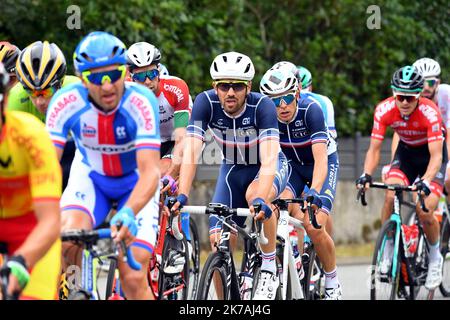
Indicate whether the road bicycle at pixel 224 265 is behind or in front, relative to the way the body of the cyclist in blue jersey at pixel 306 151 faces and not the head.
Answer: in front

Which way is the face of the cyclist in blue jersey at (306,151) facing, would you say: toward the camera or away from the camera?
toward the camera

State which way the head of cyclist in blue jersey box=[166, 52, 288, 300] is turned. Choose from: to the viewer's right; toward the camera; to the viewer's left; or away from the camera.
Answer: toward the camera

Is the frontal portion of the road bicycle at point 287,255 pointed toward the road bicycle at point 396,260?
no

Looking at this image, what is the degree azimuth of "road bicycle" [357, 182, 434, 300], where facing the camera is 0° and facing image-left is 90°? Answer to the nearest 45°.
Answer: approximately 45°

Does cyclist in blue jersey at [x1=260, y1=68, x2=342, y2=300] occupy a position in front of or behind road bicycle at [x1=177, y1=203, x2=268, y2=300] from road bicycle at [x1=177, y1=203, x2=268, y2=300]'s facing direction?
behind

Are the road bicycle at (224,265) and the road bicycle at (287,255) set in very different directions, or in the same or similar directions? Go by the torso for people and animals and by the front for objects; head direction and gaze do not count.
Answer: same or similar directions

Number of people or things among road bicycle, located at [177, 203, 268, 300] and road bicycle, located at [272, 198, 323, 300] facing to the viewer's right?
0

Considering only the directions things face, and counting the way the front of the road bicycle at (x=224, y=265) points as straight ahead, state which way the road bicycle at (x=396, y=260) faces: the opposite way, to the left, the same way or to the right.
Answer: the same way
